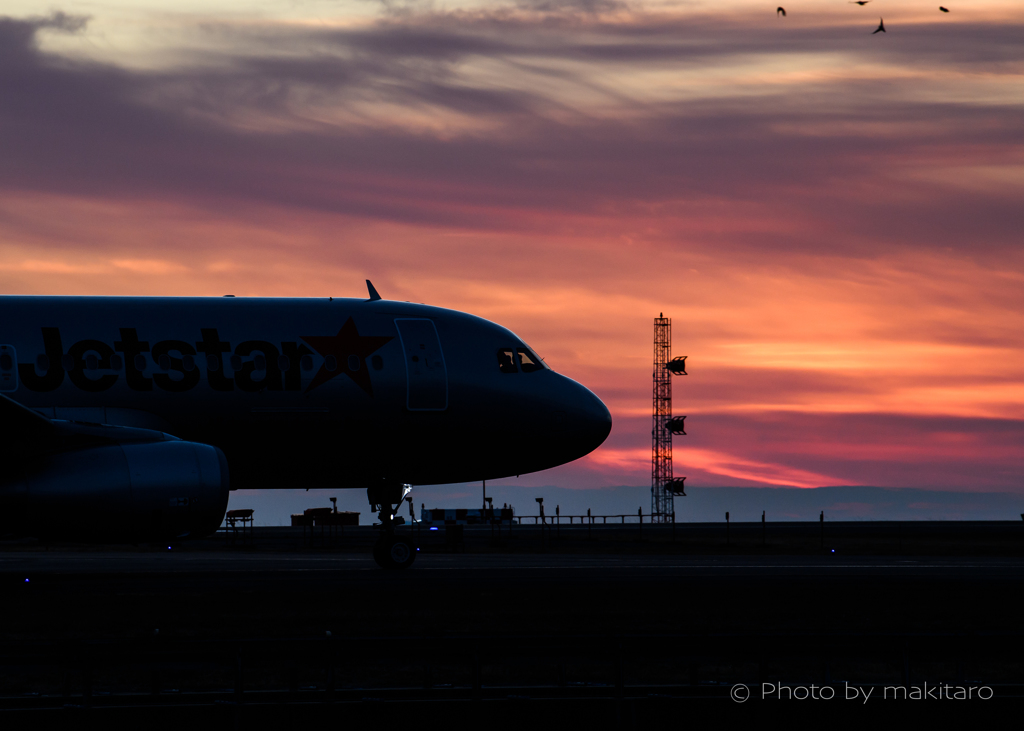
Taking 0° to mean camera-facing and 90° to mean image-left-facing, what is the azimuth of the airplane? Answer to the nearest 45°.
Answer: approximately 270°
